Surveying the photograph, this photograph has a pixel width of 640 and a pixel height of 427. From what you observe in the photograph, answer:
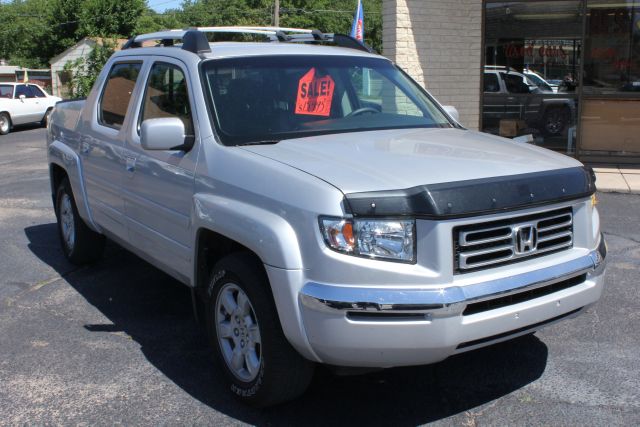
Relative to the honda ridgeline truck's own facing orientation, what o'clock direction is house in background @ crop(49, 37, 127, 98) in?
The house in background is roughly at 7 o'clock from the honda ridgeline truck.

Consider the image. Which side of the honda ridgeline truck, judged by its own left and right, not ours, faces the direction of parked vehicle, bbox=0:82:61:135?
back

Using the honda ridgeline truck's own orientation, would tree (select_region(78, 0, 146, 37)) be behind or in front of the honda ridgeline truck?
behind

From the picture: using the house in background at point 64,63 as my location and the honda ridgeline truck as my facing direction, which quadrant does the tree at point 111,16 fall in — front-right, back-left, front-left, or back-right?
back-left

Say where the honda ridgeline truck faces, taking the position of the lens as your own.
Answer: facing the viewer and to the right of the viewer

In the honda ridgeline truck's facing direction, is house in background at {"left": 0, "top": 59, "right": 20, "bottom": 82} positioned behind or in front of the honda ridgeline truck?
behind

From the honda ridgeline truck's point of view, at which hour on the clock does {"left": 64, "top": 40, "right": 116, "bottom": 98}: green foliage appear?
The green foliage is roughly at 7 o'clock from the honda ridgeline truck.
